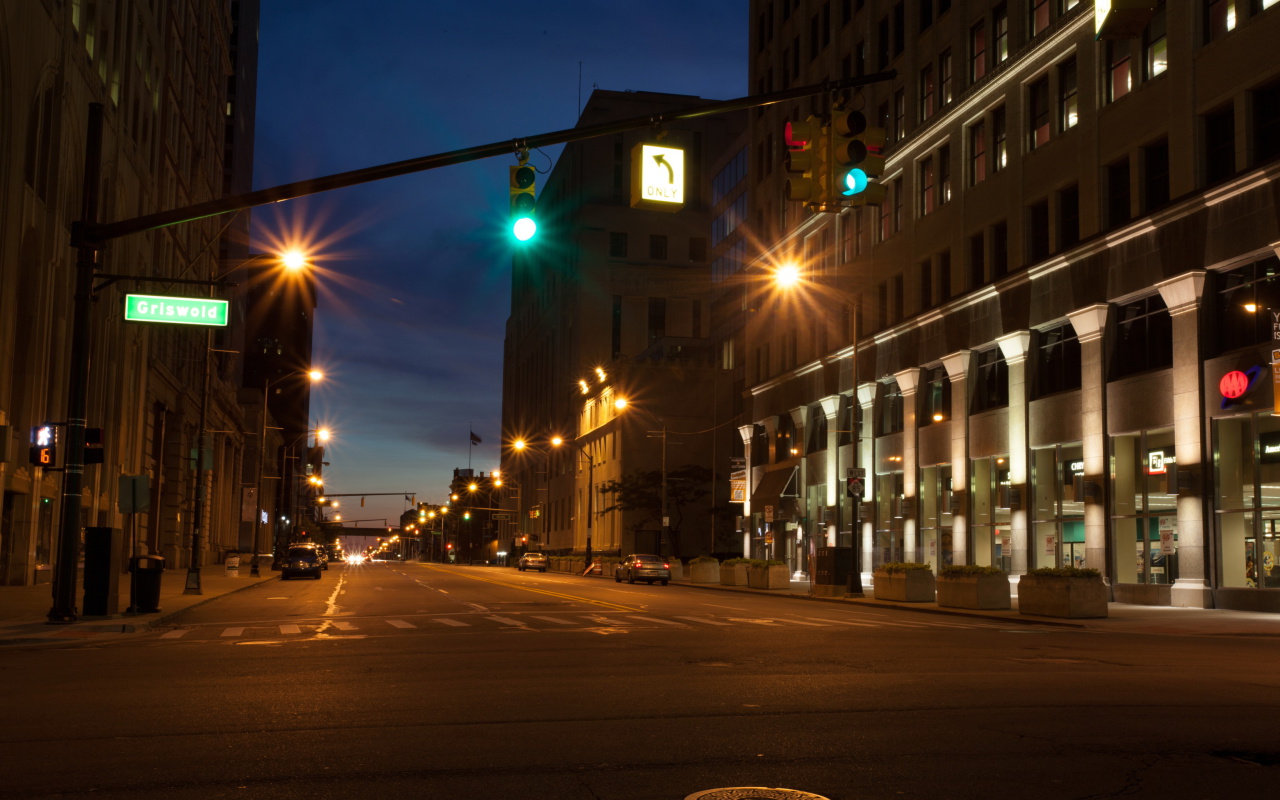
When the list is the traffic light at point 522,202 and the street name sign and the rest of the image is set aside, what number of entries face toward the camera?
2

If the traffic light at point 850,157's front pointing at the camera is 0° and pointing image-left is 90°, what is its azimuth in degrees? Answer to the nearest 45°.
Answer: approximately 315°

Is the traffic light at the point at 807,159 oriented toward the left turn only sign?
yes

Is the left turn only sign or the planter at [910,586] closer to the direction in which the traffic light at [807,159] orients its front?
the left turn only sign

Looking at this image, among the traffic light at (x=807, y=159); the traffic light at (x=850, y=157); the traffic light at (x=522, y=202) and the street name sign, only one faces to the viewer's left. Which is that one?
the traffic light at (x=807, y=159)

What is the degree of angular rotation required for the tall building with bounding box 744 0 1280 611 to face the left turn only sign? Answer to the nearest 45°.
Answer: approximately 45° to its left

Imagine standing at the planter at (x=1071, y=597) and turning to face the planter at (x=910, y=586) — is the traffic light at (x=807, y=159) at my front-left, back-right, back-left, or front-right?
back-left

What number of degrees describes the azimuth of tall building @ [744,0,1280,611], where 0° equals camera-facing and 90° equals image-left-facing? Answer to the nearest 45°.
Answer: approximately 45°

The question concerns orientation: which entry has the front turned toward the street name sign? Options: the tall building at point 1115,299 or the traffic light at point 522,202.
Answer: the tall building

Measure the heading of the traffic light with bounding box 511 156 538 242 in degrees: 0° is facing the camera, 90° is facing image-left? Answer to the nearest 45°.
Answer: approximately 0°
